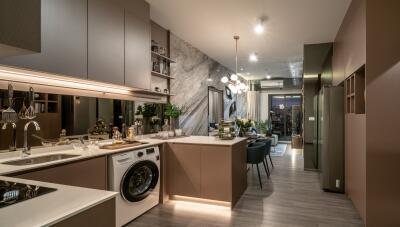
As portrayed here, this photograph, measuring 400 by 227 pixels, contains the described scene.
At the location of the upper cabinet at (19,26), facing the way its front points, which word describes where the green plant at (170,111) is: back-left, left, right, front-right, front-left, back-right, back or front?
left

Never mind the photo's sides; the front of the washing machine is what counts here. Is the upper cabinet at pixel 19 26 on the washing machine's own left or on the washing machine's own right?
on the washing machine's own right

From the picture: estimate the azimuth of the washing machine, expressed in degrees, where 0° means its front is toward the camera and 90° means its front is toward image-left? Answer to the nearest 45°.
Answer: approximately 315°

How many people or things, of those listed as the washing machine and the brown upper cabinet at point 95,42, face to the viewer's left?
0

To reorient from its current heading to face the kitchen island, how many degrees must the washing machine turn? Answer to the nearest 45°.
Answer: approximately 45° to its left

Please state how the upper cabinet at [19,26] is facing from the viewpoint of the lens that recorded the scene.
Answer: facing the viewer and to the right of the viewer

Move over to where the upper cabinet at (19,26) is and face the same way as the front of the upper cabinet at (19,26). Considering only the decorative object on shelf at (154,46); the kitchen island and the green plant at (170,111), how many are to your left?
3

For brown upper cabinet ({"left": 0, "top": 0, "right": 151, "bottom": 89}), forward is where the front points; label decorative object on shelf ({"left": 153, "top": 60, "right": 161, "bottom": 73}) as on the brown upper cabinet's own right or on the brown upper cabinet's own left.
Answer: on the brown upper cabinet's own left

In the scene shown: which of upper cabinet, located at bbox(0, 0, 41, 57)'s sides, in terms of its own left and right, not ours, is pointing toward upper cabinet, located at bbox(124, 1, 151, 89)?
left
